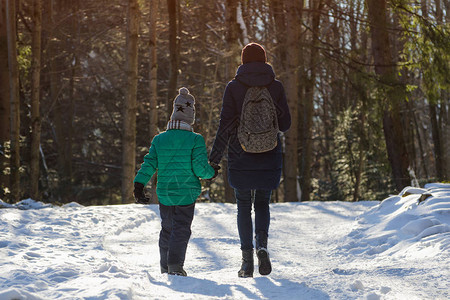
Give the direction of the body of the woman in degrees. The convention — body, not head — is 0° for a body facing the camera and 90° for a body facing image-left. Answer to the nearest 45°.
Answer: approximately 180°

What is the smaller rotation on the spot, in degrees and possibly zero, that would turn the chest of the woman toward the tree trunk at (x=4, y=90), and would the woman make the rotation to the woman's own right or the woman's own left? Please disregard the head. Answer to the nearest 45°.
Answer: approximately 45° to the woman's own left

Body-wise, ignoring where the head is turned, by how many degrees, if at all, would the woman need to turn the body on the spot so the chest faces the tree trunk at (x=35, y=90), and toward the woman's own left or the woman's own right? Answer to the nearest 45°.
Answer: approximately 45° to the woman's own left

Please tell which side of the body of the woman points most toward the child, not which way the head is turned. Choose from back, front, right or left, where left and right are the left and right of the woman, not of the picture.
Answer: left

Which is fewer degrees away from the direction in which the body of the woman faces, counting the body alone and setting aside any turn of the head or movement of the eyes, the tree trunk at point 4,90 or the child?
the tree trunk

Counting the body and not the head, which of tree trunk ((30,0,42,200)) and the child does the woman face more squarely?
the tree trunk

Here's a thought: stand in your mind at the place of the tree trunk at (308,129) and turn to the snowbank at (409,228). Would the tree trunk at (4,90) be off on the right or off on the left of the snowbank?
right

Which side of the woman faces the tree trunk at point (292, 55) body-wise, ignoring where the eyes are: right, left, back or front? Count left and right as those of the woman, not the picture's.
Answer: front

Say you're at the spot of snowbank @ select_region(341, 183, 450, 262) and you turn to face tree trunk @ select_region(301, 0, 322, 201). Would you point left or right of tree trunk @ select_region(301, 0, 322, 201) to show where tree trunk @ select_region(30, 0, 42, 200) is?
left

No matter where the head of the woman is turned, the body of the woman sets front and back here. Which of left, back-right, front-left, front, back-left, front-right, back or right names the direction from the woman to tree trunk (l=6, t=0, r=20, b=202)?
front-left

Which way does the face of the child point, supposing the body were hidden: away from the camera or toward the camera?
away from the camera

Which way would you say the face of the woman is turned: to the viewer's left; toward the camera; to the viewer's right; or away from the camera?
away from the camera
